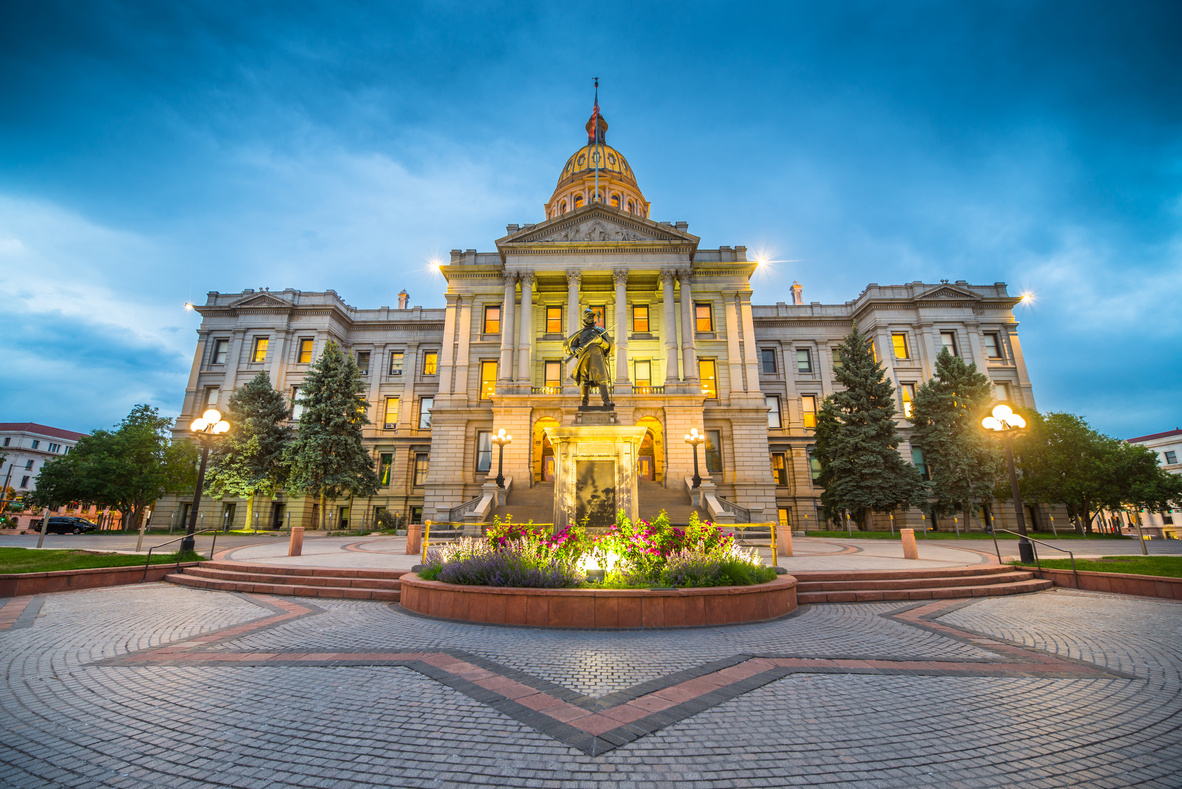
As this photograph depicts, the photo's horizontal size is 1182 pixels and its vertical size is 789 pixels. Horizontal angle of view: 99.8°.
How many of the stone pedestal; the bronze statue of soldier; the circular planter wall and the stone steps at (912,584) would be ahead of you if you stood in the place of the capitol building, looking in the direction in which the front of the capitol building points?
4

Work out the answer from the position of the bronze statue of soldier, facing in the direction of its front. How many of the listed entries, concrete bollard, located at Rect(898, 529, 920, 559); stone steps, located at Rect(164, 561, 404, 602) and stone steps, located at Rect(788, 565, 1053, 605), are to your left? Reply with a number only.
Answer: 2

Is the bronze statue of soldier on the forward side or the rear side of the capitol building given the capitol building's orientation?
on the forward side

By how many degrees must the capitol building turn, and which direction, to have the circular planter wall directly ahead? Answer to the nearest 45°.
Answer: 0° — it already faces it

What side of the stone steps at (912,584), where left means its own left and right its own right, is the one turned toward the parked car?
right

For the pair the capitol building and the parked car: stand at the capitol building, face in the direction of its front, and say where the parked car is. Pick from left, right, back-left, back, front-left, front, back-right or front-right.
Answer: right

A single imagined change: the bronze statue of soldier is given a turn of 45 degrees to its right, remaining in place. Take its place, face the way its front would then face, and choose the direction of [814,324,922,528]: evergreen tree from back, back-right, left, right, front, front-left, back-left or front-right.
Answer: back

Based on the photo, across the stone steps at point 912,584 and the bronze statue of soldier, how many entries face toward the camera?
2

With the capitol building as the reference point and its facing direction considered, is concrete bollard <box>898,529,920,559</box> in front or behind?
in front

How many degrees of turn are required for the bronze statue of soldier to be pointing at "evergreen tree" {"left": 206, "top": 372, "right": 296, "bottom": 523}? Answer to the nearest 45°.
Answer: approximately 135° to its right

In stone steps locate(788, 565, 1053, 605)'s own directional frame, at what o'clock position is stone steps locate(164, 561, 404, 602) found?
stone steps locate(164, 561, 404, 602) is roughly at 2 o'clock from stone steps locate(788, 565, 1053, 605).

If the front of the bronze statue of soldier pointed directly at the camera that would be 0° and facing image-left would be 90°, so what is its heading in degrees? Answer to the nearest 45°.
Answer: approximately 0°
